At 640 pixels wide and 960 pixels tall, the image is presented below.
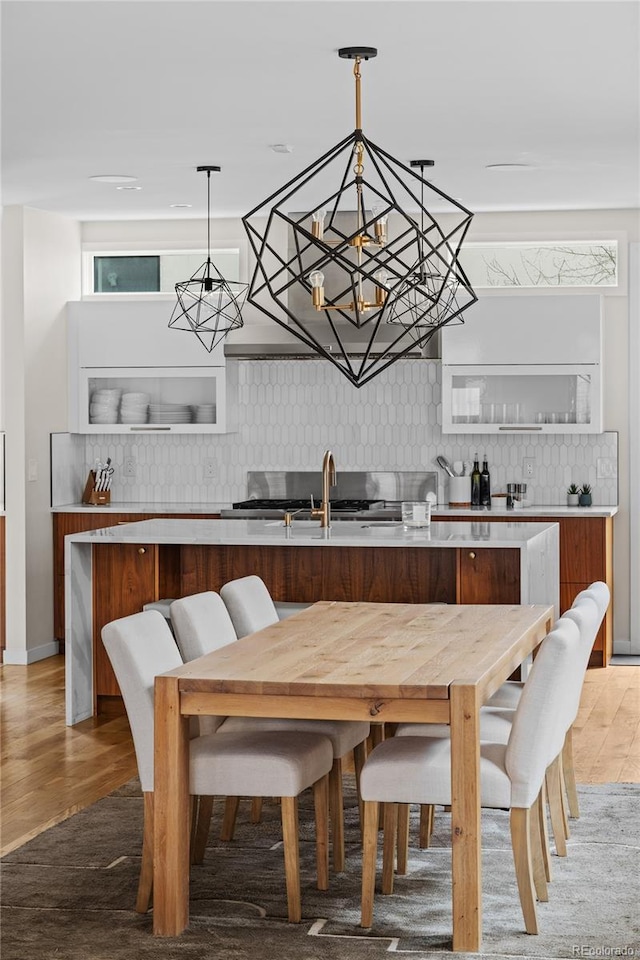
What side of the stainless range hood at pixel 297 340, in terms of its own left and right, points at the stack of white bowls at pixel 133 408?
right

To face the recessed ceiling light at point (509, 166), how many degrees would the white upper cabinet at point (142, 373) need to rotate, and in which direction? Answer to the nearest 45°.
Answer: approximately 45° to its left

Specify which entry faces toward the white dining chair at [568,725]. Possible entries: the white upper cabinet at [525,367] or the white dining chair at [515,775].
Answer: the white upper cabinet

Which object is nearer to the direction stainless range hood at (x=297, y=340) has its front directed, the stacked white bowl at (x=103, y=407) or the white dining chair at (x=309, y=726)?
the white dining chair

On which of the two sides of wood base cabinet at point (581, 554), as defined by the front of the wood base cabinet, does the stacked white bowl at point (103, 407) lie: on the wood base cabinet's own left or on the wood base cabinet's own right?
on the wood base cabinet's own right

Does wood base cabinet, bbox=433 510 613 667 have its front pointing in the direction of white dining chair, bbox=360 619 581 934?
yes

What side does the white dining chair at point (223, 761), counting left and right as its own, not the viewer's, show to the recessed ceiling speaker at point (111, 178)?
left

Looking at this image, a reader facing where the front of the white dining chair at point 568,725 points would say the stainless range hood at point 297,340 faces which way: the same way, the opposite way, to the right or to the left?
to the left

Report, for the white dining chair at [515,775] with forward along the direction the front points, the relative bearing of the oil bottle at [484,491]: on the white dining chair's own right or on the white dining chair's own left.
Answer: on the white dining chair's own right

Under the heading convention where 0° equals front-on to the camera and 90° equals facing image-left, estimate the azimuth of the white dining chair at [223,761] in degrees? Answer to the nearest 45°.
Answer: approximately 270°

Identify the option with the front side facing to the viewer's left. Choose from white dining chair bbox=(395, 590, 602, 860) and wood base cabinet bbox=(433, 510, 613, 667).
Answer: the white dining chair

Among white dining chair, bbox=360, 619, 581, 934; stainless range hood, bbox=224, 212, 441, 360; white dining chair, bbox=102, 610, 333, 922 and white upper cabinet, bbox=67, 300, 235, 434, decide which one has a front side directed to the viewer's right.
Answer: white dining chair, bbox=102, 610, 333, 922

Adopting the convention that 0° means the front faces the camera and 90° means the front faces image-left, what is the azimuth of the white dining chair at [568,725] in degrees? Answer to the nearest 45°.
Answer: approximately 90°
